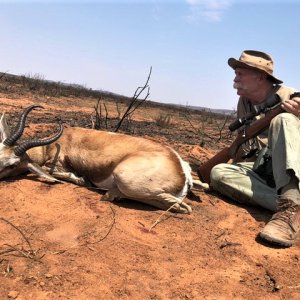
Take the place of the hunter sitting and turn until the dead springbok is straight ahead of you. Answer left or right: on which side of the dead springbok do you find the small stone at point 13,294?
left

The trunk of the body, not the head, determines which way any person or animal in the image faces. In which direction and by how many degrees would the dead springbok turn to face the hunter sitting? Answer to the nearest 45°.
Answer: approximately 180°

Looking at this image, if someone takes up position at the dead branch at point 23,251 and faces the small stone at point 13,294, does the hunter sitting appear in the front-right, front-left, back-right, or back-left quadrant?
back-left

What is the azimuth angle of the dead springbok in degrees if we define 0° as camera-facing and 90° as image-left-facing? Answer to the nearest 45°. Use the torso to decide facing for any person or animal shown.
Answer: approximately 90°

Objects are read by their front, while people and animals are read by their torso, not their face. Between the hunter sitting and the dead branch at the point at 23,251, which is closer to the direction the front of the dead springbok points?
the dead branch

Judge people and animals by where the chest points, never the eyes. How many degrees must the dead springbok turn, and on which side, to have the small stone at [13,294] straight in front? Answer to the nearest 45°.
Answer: approximately 90° to its left

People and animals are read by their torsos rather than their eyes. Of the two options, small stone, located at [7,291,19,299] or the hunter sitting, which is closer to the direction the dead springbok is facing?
the small stone

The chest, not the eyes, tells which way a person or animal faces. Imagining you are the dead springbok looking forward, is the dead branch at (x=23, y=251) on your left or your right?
on your left
